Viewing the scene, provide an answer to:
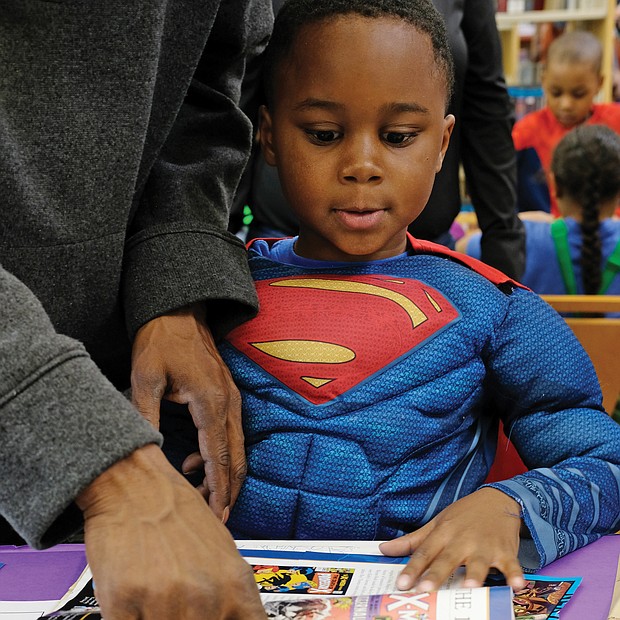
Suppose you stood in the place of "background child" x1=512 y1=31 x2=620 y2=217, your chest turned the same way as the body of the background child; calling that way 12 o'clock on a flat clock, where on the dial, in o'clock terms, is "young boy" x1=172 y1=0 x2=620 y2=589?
The young boy is roughly at 12 o'clock from the background child.

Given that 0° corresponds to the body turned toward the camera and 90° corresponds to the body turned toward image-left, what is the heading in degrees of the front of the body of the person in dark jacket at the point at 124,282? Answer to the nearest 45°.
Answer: approximately 315°

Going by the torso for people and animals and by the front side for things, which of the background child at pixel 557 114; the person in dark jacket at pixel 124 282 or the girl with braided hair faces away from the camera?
the girl with braided hair

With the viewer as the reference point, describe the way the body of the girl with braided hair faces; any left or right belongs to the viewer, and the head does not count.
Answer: facing away from the viewer

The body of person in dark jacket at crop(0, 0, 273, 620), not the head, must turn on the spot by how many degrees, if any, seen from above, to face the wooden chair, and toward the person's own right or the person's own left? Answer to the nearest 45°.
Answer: approximately 90° to the person's own left

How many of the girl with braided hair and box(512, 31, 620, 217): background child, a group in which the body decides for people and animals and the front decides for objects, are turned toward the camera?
1

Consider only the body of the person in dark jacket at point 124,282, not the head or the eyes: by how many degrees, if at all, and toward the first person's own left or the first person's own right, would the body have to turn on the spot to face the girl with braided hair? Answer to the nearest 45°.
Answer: approximately 90° to the first person's own left

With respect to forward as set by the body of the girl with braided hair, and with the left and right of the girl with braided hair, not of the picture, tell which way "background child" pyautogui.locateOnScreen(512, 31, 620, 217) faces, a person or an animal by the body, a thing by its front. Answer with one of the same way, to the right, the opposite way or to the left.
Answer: the opposite way

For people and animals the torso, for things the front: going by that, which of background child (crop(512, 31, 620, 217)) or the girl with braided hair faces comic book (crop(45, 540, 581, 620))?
the background child

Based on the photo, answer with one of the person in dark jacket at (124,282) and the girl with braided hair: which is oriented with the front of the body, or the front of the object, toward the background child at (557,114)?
the girl with braided hair

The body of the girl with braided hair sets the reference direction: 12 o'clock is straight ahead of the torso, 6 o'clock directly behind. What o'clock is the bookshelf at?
The bookshelf is roughly at 12 o'clock from the girl with braided hair.

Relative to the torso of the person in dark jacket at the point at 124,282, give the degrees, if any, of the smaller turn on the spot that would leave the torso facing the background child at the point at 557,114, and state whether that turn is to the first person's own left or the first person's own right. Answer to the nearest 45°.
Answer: approximately 90° to the first person's own left

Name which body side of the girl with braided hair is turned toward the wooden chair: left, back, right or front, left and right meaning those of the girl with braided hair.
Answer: back

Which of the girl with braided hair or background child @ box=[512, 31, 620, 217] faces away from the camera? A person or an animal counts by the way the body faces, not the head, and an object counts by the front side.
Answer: the girl with braided hair

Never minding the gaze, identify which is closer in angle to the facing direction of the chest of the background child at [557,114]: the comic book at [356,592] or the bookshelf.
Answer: the comic book

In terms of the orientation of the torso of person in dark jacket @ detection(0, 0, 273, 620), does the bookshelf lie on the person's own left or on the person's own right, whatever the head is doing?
on the person's own left

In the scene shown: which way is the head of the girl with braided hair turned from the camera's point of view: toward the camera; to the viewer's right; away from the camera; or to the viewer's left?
away from the camera
